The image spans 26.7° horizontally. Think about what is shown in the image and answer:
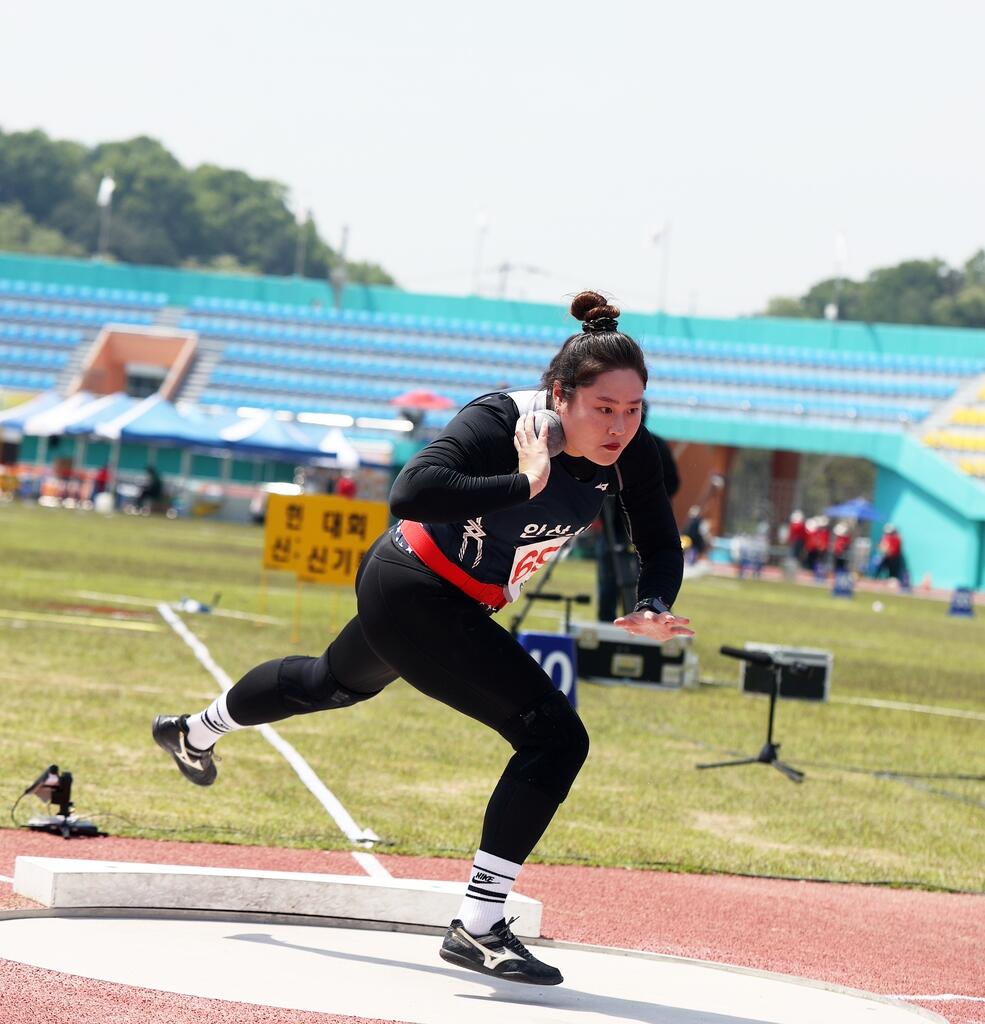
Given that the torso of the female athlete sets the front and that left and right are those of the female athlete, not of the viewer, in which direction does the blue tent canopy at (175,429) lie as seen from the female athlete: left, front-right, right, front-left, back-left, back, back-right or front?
back-left

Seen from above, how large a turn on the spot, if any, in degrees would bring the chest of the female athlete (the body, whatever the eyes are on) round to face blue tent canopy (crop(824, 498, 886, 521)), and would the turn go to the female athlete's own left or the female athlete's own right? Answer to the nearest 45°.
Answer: approximately 135° to the female athlete's own left

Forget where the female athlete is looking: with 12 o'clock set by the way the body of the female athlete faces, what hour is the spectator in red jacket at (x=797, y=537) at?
The spectator in red jacket is roughly at 8 o'clock from the female athlete.

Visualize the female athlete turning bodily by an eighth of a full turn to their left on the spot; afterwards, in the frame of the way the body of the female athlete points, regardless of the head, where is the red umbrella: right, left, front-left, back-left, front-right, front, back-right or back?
left

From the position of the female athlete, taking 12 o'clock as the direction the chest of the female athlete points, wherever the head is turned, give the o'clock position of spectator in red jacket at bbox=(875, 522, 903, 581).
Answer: The spectator in red jacket is roughly at 8 o'clock from the female athlete.

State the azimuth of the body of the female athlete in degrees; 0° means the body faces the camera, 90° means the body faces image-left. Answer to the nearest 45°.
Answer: approximately 315°

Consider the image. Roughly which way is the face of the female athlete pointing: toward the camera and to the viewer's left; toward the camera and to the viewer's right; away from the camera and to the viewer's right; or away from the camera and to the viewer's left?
toward the camera and to the viewer's right

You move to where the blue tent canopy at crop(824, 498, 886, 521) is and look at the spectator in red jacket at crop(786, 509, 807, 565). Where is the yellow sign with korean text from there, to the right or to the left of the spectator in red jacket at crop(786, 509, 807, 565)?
left

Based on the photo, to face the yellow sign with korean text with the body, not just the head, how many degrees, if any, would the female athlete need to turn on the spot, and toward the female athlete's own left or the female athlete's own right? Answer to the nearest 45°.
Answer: approximately 135° to the female athlete's own left
